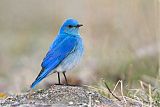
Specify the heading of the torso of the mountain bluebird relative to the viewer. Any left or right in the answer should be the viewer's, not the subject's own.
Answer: facing to the right of the viewer
